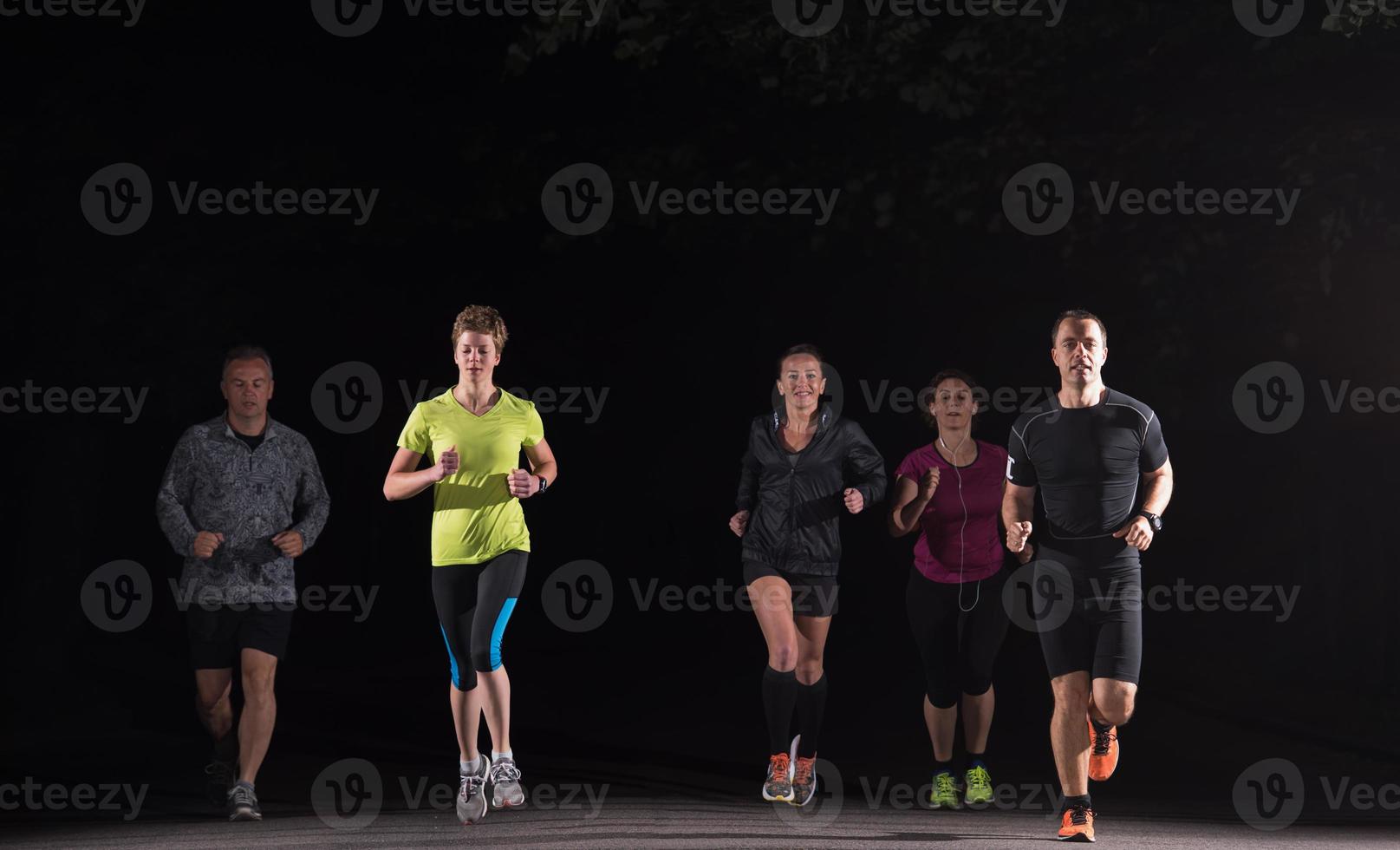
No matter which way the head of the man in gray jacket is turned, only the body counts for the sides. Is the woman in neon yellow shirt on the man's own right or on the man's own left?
on the man's own left

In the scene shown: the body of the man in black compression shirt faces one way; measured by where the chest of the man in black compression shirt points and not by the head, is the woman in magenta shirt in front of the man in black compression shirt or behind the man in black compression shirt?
behind

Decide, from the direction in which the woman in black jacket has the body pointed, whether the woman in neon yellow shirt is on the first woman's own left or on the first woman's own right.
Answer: on the first woman's own right

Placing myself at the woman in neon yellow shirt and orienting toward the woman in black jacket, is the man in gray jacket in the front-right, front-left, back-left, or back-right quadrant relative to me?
back-left

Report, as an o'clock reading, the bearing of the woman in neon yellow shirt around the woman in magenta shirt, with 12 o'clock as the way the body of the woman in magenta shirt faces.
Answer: The woman in neon yellow shirt is roughly at 2 o'clock from the woman in magenta shirt.

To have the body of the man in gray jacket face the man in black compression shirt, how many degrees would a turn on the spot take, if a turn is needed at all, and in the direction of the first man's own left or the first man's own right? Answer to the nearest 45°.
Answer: approximately 45° to the first man's own left
